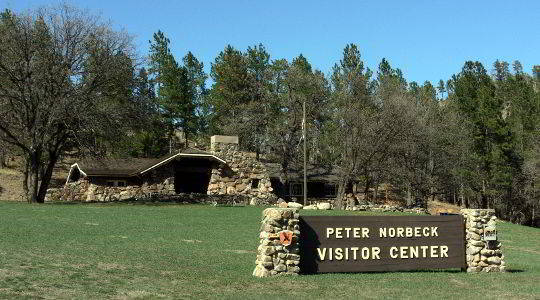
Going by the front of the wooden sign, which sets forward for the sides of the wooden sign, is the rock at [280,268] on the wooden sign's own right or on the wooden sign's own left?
on the wooden sign's own right

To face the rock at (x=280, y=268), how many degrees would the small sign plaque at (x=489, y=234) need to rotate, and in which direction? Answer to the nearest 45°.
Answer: approximately 45° to its right

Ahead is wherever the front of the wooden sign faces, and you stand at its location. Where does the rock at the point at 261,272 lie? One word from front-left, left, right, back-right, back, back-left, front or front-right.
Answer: front-right

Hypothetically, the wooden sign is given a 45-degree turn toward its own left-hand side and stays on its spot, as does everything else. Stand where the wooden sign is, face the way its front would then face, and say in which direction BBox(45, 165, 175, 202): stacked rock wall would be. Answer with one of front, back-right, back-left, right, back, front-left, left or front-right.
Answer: back

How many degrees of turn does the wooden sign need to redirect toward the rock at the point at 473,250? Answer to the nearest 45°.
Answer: approximately 135° to its left

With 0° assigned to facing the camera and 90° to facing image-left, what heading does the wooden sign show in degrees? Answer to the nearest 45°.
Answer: approximately 0°

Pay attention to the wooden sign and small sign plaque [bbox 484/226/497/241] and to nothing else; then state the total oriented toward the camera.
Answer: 2

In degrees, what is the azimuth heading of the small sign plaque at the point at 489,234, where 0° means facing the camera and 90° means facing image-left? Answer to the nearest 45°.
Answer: approximately 0°
